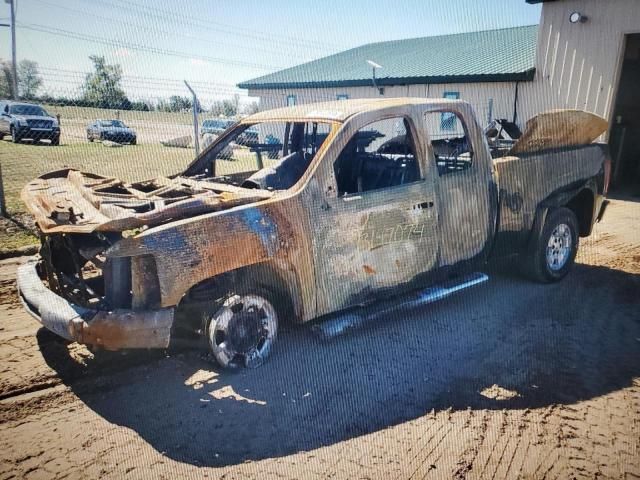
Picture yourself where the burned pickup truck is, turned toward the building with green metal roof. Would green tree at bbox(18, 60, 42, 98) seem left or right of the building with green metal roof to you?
left

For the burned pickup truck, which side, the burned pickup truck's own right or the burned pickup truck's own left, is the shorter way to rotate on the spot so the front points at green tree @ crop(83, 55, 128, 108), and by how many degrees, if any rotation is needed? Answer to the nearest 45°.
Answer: approximately 90° to the burned pickup truck's own right

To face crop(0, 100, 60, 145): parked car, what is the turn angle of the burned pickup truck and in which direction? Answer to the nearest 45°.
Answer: approximately 90° to its right

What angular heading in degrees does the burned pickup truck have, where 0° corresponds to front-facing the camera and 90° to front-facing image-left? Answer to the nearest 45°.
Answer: approximately 45°

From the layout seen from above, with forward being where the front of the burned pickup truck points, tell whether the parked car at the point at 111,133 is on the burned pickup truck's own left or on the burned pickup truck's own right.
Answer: on the burned pickup truck's own right

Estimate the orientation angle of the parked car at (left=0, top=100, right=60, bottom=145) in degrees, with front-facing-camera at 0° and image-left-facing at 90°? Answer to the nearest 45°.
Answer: approximately 315°
